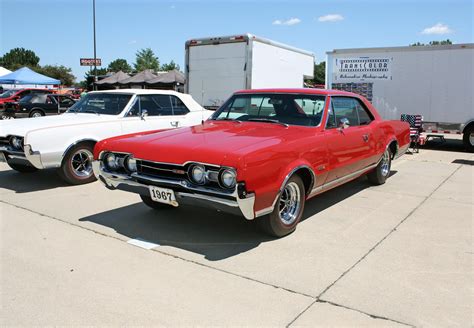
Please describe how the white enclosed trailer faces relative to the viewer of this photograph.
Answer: facing to the left of the viewer

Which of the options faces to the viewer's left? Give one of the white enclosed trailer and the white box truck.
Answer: the white enclosed trailer

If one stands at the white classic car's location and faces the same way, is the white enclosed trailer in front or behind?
behind

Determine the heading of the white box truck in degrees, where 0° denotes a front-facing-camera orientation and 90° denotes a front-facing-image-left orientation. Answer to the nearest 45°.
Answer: approximately 225°

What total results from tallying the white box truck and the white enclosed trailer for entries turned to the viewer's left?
1

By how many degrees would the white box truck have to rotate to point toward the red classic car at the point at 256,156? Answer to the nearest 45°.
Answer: approximately 135° to its right

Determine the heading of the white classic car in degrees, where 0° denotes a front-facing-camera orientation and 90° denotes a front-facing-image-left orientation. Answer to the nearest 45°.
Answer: approximately 45°

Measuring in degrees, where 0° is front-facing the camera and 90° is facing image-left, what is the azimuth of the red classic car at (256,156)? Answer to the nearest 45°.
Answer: approximately 45°

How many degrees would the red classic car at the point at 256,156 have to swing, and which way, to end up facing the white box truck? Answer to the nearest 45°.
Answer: approximately 135° to its right

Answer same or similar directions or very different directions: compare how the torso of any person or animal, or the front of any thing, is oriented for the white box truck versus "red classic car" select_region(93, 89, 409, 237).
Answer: very different directions
